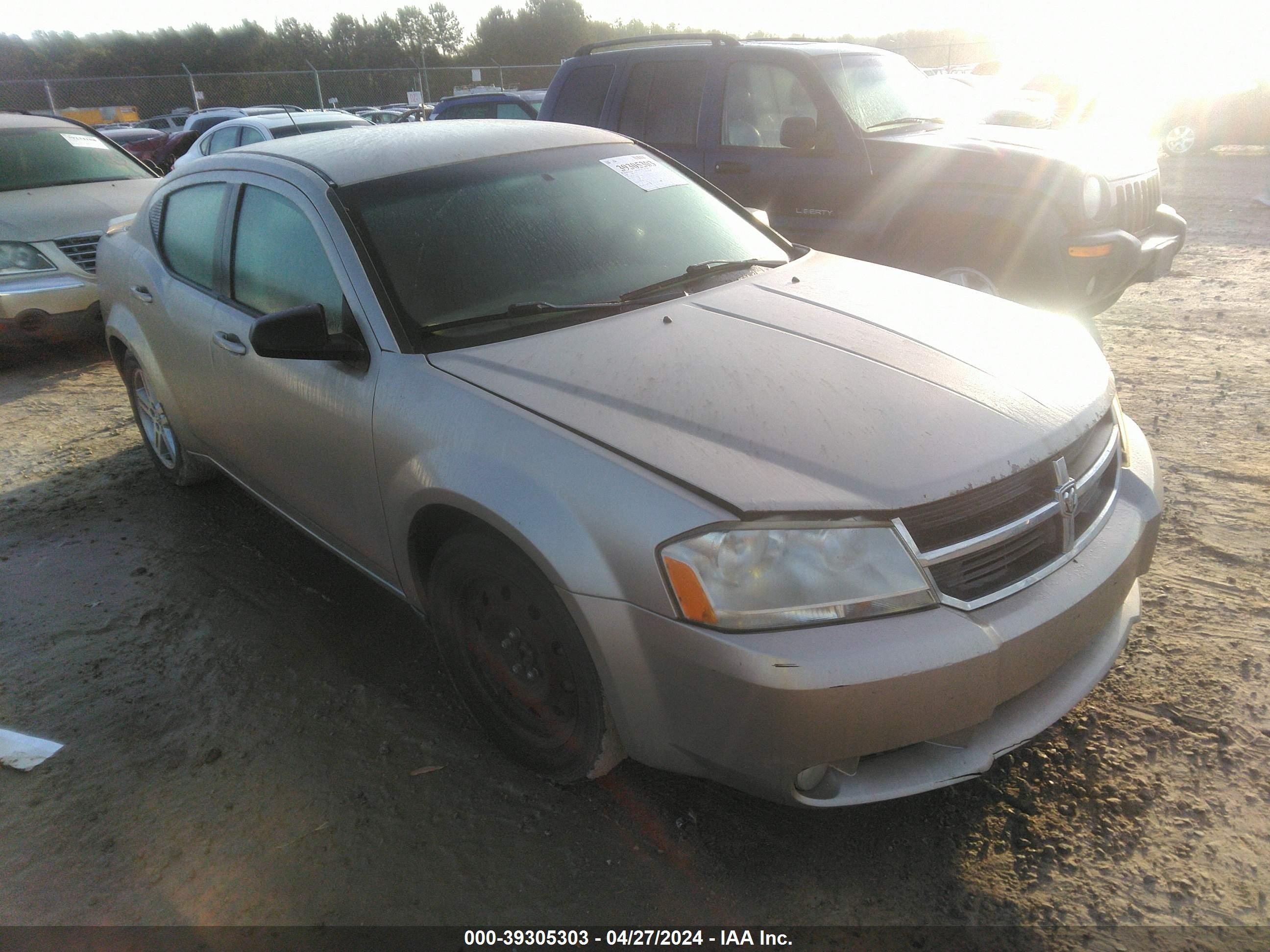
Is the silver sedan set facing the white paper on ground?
no

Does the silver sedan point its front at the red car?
no

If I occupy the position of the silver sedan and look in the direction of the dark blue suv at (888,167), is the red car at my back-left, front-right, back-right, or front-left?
front-left

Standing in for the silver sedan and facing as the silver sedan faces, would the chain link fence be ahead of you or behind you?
behind

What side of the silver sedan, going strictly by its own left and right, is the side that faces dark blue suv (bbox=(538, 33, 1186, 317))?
left

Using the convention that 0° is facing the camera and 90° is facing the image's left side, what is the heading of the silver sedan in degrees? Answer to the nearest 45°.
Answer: approximately 315°
